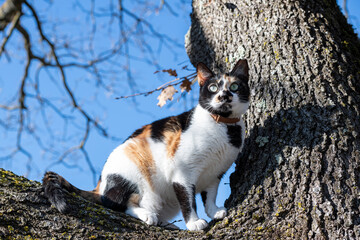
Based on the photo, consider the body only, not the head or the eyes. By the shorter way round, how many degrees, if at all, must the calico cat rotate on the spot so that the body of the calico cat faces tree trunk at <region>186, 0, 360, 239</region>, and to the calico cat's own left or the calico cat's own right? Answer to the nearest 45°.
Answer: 0° — it already faces it

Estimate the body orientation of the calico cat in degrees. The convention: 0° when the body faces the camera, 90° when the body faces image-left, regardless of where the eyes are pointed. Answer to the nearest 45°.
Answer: approximately 315°
